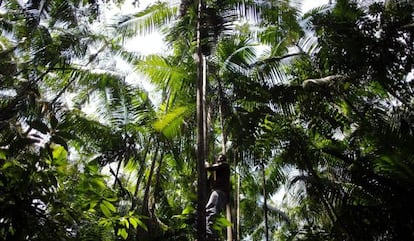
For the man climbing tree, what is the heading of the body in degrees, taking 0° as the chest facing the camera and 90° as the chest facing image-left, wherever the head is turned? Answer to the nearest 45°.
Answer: approximately 90°
